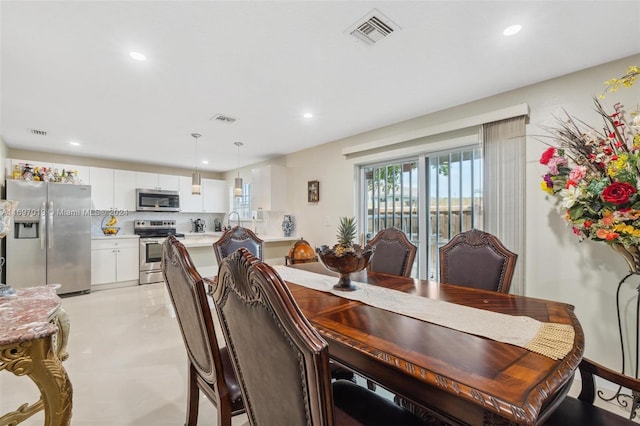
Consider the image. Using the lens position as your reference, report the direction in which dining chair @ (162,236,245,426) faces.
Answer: facing away from the viewer and to the right of the viewer

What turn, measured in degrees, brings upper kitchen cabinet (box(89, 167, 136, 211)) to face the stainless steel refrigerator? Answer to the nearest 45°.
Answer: approximately 45° to its right

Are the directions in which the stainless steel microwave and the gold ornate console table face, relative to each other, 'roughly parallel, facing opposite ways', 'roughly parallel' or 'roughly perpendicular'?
roughly perpendicular

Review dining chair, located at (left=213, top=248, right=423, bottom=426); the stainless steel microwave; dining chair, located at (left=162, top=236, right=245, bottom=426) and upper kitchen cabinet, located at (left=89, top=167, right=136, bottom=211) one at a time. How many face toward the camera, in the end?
2

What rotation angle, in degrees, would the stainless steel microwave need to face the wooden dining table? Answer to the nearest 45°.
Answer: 0° — it already faces it

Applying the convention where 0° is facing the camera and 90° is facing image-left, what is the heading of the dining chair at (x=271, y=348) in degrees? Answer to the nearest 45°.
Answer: approximately 225°

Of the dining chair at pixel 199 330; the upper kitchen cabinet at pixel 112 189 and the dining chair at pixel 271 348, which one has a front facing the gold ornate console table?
the upper kitchen cabinet

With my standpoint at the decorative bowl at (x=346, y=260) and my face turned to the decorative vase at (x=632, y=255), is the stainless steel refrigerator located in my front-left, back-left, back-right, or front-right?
back-left
